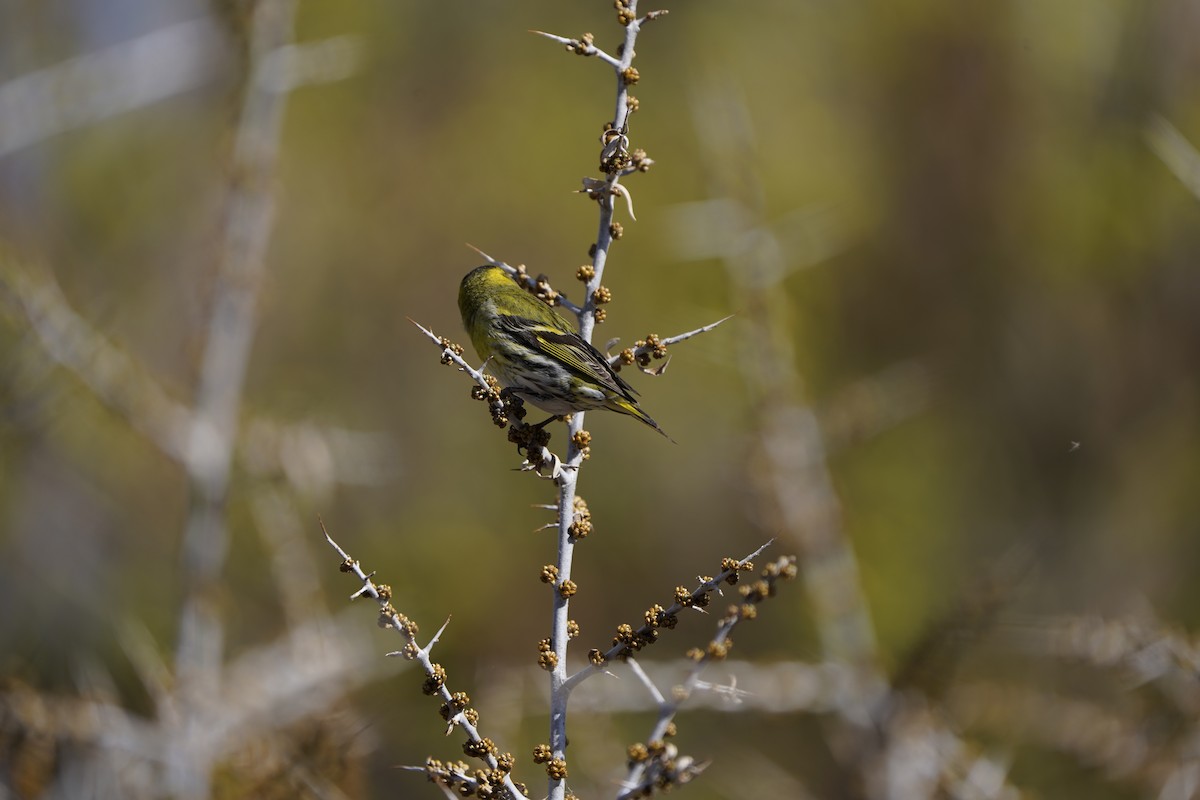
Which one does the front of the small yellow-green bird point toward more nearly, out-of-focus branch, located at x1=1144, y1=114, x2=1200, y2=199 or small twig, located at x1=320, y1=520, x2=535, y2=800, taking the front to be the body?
the small twig

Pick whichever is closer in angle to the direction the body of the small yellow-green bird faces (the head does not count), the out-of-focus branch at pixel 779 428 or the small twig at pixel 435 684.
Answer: the small twig

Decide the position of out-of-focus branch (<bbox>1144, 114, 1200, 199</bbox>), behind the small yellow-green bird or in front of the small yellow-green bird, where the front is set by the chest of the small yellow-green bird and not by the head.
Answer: behind

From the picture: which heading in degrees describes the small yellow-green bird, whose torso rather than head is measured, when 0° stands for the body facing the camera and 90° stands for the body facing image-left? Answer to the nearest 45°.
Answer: approximately 90°
